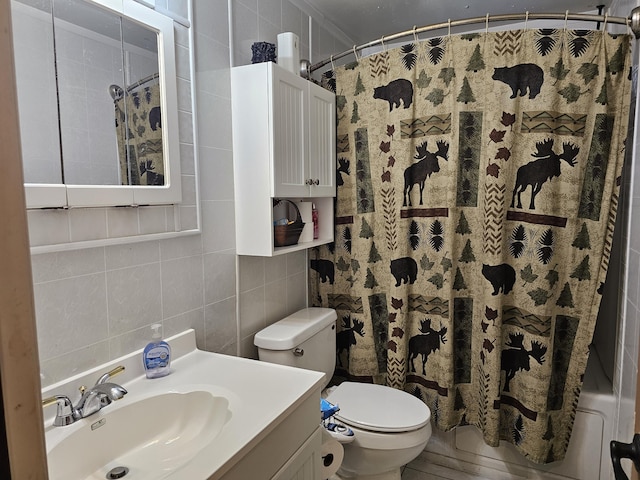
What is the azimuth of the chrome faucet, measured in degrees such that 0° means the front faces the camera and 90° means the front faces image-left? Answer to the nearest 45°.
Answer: approximately 315°

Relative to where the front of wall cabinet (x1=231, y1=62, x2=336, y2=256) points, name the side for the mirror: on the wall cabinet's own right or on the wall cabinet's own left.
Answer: on the wall cabinet's own right

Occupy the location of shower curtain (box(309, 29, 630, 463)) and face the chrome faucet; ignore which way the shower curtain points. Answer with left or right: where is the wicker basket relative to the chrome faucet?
right

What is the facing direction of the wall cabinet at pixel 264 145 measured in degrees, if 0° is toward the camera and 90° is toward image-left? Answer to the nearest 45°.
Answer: approximately 315°
